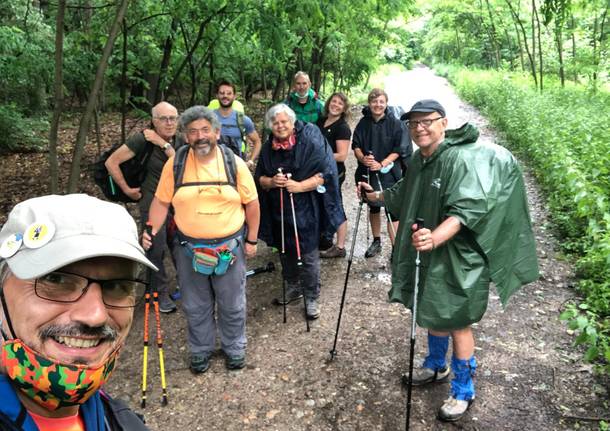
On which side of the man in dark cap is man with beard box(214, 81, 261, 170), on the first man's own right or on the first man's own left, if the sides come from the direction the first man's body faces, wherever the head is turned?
on the first man's own right

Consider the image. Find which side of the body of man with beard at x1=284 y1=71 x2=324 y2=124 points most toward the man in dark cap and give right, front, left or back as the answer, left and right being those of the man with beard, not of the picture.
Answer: front

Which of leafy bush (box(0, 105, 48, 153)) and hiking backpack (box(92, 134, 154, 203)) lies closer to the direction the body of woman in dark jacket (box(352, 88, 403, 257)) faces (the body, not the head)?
the hiking backpack

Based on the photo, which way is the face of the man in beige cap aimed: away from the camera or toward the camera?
toward the camera

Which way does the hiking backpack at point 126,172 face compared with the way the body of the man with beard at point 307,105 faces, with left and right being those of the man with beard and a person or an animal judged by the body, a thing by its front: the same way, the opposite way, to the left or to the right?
to the right

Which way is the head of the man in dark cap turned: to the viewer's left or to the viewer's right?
to the viewer's left

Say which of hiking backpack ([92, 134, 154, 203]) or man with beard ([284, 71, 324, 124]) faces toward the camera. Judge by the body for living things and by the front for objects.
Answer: the man with beard

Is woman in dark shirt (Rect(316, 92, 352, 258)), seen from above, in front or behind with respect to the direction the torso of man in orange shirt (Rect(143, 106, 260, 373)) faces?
behind

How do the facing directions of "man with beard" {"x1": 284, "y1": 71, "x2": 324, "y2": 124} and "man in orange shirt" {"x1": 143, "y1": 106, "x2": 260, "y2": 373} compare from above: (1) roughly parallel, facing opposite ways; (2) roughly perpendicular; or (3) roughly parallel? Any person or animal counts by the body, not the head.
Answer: roughly parallel

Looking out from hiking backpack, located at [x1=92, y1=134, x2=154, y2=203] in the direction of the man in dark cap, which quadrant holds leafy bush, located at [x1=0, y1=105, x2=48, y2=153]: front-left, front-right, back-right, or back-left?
back-left

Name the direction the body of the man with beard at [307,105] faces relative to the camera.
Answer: toward the camera

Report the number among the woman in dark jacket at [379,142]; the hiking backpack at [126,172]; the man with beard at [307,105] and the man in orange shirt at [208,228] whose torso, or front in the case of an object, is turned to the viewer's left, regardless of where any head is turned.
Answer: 1

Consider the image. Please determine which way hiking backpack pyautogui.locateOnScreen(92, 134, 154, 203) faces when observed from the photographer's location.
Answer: facing to the left of the viewer

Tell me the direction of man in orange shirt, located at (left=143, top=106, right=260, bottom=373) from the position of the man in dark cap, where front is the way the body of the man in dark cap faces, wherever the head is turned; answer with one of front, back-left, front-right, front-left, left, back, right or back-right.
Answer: front-right
